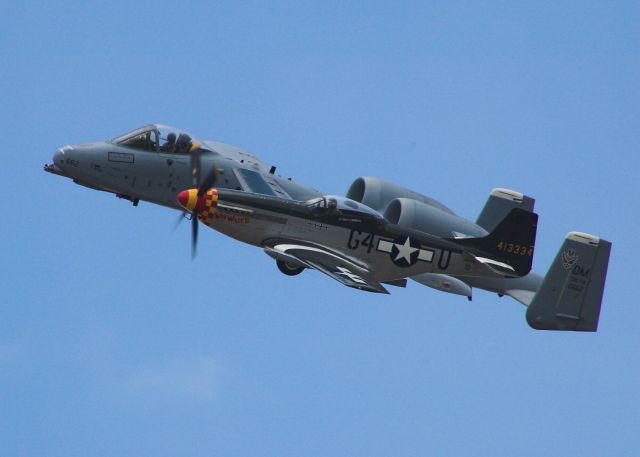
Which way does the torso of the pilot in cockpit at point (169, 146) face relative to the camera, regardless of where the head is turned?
to the viewer's left
